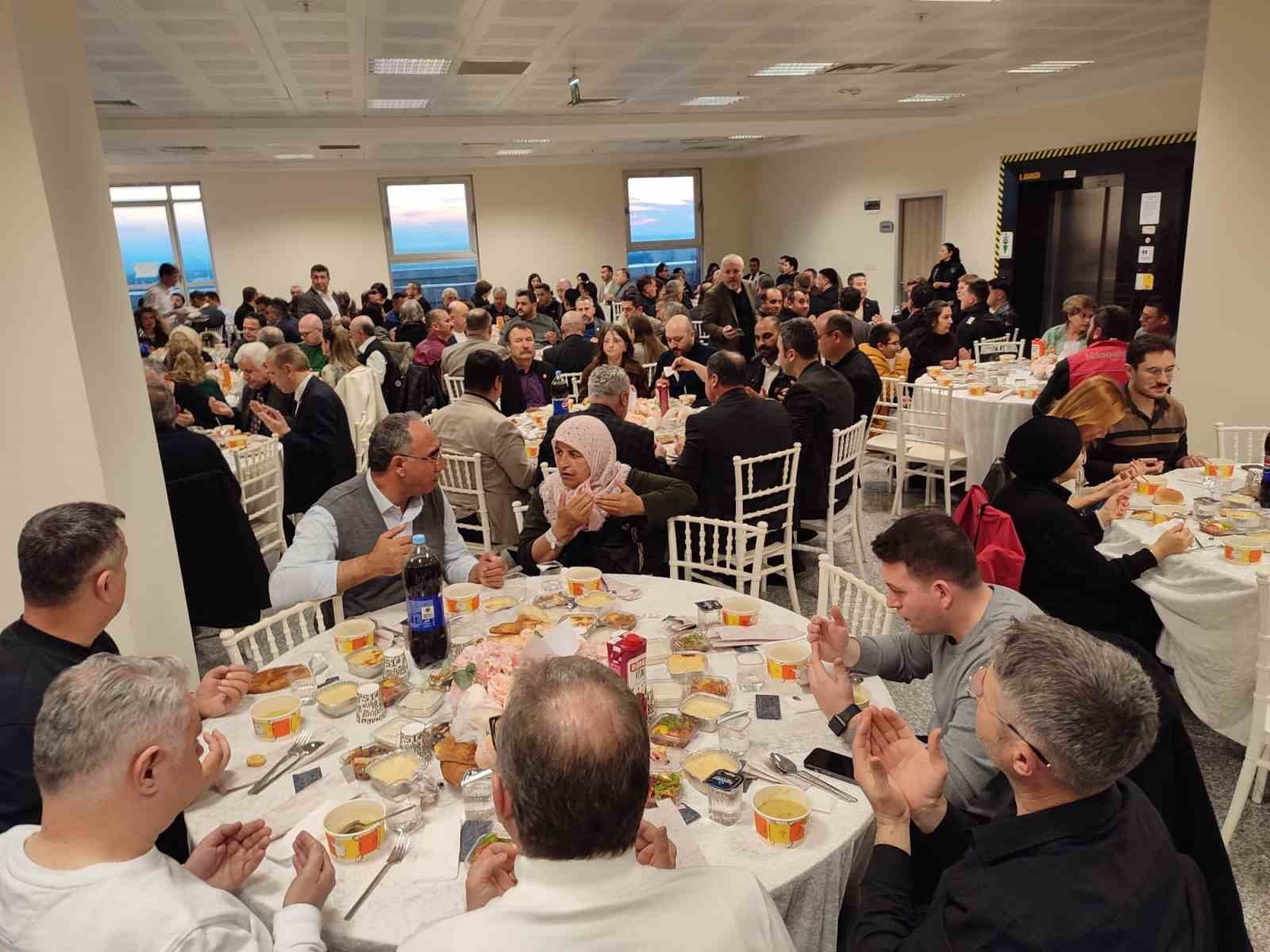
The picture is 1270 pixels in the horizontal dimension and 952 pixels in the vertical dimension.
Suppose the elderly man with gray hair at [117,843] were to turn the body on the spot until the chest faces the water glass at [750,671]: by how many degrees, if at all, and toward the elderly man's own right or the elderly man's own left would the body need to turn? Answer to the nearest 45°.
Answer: approximately 45° to the elderly man's own right

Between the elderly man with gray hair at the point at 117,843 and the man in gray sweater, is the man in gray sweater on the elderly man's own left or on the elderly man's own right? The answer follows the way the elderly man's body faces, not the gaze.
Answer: on the elderly man's own right

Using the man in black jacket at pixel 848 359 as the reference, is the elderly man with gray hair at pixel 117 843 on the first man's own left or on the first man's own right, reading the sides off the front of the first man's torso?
on the first man's own left

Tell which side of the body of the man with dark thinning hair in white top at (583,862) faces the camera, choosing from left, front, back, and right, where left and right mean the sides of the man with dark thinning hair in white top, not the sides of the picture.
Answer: back

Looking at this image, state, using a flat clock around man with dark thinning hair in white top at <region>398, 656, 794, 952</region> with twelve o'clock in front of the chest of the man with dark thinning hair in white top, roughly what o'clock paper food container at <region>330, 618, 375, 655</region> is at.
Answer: The paper food container is roughly at 11 o'clock from the man with dark thinning hair in white top.

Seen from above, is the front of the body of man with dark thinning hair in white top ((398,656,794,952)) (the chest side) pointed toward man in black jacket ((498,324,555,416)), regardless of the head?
yes

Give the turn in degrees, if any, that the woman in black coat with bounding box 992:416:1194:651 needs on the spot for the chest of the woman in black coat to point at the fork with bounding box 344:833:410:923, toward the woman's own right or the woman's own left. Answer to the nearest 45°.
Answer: approximately 180°

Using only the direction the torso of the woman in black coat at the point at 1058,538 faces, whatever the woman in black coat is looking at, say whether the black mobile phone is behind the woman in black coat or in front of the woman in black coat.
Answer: behind

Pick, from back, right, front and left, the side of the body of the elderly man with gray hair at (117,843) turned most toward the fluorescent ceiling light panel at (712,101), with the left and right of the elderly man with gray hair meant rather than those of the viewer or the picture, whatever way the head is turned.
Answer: front

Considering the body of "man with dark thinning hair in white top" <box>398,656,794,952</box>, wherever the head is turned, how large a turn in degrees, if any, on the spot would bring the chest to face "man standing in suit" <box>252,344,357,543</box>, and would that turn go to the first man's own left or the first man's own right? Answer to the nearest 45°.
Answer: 0° — they already face them

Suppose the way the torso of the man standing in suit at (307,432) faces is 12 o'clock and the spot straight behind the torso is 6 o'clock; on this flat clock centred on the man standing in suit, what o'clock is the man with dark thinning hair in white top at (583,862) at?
The man with dark thinning hair in white top is roughly at 9 o'clock from the man standing in suit.

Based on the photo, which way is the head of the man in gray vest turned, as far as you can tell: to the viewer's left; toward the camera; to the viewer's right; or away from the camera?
to the viewer's right

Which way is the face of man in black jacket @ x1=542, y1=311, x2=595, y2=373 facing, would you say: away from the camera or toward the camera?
away from the camera

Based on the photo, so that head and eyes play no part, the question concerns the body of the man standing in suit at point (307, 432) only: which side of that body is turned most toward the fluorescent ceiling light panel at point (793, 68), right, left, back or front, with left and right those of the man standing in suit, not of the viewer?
back

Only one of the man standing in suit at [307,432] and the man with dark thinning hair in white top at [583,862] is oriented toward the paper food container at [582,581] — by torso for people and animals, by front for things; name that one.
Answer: the man with dark thinning hair in white top

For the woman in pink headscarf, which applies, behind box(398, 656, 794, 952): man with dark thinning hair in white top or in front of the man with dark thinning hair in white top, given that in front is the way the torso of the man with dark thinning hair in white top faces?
in front

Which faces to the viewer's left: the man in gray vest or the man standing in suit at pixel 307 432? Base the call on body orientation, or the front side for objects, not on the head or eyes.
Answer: the man standing in suit

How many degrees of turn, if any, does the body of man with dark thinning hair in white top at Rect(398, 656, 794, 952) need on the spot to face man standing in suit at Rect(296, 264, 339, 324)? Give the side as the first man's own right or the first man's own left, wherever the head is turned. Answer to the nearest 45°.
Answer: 0° — they already face them
